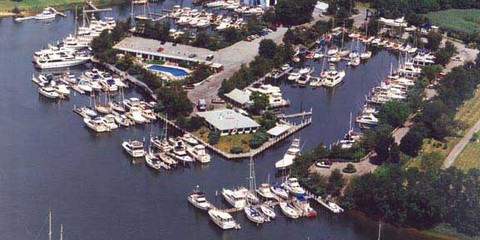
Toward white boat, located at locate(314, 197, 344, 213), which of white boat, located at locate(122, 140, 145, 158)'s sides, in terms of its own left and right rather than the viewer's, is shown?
back

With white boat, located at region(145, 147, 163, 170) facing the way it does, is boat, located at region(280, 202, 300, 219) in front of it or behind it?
in front

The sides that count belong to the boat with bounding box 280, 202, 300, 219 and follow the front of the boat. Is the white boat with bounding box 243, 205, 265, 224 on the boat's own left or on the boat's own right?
on the boat's own right

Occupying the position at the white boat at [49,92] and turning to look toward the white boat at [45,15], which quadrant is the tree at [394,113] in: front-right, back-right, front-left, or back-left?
back-right
